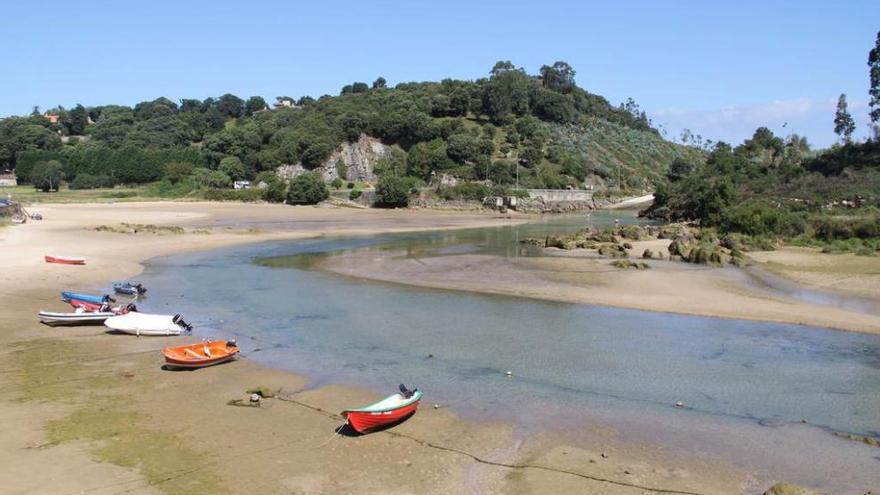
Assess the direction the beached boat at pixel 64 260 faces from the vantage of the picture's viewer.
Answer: facing to the left of the viewer

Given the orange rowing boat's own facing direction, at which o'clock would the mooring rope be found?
The mooring rope is roughly at 8 o'clock from the orange rowing boat.

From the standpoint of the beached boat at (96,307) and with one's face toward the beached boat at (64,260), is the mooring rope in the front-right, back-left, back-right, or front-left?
back-right

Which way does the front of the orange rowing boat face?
to the viewer's left

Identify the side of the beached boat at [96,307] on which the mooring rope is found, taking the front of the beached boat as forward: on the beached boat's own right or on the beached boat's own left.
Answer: on the beached boat's own left

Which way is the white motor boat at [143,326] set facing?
to the viewer's left

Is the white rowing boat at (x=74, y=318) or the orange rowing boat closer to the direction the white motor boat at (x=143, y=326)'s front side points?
the white rowing boat

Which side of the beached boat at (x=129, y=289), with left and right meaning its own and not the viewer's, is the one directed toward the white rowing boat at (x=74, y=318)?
left

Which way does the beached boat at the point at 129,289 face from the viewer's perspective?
to the viewer's left

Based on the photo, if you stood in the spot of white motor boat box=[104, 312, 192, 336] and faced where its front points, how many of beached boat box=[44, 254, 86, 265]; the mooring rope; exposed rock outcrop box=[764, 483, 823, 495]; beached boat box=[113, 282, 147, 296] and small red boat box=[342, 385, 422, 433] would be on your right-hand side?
2

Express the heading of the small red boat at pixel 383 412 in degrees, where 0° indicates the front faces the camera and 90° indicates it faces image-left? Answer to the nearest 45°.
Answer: approximately 45°

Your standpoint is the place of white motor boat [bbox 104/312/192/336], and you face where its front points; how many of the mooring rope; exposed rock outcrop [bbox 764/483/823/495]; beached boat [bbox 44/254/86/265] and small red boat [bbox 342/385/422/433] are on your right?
1

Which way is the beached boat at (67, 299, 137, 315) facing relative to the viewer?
to the viewer's left

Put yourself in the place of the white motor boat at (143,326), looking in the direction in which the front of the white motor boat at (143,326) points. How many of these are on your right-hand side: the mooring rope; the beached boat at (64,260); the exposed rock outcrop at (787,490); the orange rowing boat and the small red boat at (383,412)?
1
